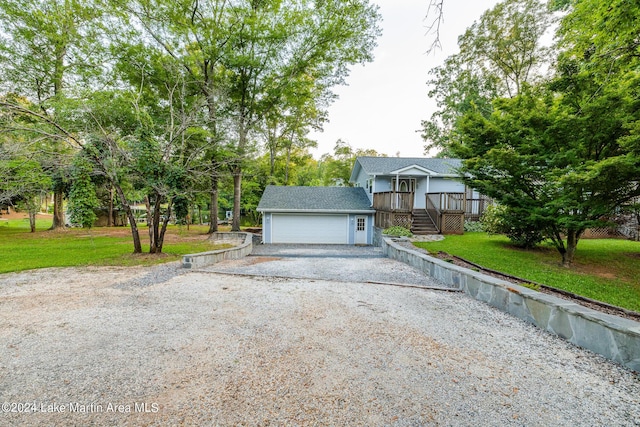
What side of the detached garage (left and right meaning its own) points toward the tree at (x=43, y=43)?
right

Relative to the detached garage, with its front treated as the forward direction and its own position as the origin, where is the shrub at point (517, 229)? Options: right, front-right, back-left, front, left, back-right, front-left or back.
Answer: front-left

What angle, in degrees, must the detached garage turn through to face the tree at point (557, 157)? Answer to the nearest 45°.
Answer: approximately 45° to its left

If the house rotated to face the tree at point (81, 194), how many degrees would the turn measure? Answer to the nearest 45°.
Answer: approximately 45° to its right

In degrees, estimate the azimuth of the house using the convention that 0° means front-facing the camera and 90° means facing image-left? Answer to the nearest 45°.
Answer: approximately 0°

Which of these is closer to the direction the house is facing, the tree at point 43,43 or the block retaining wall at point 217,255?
the block retaining wall

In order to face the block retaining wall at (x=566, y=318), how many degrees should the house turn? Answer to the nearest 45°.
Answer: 0° — it already faces it

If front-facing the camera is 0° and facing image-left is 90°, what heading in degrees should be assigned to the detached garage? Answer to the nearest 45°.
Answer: approximately 0°

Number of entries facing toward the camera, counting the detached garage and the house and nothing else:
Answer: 2

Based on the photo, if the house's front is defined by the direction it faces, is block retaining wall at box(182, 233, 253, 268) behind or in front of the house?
in front

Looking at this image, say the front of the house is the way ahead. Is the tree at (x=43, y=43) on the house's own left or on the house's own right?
on the house's own right

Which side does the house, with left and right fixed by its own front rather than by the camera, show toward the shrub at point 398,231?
front
